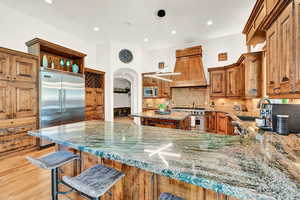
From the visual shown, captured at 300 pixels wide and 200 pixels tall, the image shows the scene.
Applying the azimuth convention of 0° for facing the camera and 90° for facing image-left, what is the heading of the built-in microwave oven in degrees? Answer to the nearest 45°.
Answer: approximately 0°

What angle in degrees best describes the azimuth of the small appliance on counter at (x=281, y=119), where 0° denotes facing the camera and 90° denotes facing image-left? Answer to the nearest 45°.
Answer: approximately 90°

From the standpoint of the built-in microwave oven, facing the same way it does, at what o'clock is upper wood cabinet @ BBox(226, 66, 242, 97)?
The upper wood cabinet is roughly at 10 o'clock from the built-in microwave oven.

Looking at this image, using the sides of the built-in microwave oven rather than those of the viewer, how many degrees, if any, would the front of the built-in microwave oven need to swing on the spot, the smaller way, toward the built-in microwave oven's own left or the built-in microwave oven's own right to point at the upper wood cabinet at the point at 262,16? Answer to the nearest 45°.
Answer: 0° — it already faces it

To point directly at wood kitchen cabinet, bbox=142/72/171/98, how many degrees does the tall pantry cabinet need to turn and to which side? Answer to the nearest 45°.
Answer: approximately 45° to its left

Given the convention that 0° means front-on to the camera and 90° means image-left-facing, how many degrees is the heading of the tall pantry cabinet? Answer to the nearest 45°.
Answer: approximately 315°

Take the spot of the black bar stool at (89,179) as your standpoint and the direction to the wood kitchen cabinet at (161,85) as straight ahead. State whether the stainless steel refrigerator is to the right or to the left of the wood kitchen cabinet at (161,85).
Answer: left

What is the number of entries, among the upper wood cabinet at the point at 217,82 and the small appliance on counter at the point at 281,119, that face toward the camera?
1

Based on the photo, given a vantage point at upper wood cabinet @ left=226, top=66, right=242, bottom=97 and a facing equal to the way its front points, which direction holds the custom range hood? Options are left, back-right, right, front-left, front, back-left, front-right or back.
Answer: front-right

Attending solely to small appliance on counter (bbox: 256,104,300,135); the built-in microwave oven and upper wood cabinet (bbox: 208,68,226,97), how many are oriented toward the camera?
2

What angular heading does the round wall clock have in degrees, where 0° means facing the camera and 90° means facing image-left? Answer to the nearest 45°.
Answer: approximately 0°

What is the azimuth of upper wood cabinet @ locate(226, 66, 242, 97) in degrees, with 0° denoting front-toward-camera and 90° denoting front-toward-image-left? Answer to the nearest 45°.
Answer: approximately 45°

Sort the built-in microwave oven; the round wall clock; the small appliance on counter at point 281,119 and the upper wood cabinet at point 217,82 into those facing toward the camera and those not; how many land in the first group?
3
